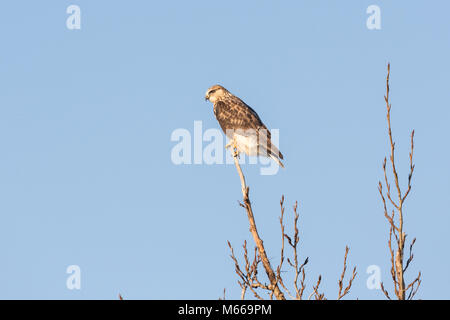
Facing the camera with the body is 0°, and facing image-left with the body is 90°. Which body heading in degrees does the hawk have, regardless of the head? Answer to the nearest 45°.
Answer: approximately 90°
